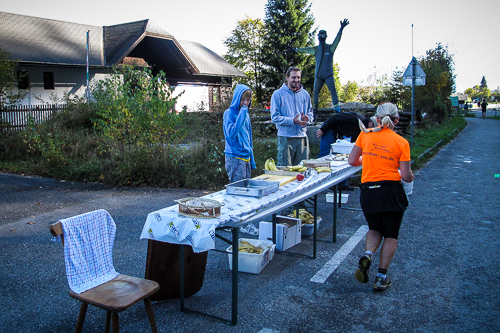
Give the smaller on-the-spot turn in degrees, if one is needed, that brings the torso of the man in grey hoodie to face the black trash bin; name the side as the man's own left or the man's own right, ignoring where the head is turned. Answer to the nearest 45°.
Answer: approximately 45° to the man's own right

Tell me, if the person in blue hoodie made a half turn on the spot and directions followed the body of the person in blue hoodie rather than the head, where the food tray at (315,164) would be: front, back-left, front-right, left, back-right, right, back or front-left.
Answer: back-right

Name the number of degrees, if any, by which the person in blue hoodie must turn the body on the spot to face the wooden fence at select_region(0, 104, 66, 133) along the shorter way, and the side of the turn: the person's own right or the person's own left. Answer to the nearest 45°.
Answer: approximately 180°

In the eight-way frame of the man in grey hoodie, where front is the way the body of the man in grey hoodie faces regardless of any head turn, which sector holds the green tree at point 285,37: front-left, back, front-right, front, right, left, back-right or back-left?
back-left

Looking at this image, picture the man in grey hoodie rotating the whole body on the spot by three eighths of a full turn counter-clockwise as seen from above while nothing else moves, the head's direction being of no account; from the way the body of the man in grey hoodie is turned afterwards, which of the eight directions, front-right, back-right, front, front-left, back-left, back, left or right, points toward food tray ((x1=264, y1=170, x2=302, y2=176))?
back

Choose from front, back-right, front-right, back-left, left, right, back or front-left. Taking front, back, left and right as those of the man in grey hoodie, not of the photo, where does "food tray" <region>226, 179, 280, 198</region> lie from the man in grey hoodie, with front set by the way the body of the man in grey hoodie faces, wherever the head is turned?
front-right

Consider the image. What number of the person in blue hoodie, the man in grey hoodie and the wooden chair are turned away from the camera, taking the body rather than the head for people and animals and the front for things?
0

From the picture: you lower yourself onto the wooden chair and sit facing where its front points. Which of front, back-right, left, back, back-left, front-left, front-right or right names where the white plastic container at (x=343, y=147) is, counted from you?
left

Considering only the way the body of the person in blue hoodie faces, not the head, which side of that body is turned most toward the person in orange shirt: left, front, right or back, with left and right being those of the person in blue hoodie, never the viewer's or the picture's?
front

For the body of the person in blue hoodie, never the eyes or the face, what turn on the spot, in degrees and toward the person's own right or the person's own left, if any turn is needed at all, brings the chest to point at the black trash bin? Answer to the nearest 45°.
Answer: approximately 45° to the person's own right

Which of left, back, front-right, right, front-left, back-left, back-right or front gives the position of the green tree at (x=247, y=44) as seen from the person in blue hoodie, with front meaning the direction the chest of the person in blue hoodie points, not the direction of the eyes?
back-left

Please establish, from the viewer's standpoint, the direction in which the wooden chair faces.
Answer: facing the viewer and to the right of the viewer
